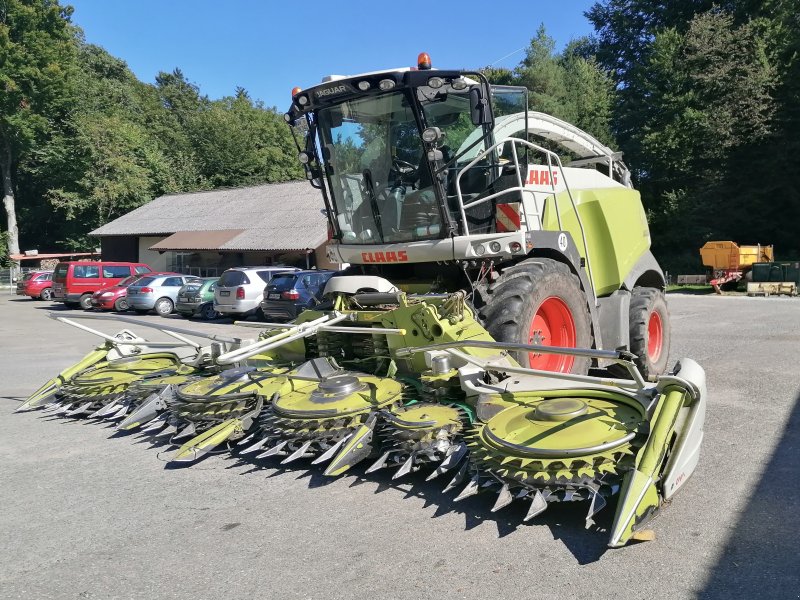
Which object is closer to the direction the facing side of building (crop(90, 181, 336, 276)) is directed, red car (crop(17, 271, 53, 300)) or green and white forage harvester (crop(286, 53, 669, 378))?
the green and white forage harvester

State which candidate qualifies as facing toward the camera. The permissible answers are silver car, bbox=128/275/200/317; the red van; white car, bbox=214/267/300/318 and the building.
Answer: the building

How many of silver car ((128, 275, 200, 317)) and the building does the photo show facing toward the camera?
1

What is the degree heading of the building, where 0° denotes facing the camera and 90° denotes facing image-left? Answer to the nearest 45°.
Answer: approximately 0°

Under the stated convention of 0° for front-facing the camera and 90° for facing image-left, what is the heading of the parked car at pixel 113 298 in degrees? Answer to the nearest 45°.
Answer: approximately 45°

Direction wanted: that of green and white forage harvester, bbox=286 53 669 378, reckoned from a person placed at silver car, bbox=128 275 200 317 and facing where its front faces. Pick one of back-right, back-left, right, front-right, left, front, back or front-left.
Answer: back-right

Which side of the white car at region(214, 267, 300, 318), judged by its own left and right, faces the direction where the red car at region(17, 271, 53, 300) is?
left

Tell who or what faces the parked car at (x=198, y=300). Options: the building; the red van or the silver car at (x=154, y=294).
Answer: the building

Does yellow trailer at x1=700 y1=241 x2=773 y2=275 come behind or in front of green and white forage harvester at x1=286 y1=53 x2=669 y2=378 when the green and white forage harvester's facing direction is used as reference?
behind

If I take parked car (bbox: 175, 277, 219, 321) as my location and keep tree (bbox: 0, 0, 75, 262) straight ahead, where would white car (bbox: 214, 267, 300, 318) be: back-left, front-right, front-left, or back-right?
back-right

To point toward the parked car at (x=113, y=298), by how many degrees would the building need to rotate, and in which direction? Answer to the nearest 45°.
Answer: approximately 45° to its right

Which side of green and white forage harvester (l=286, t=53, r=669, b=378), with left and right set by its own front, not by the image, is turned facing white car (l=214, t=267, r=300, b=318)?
right
